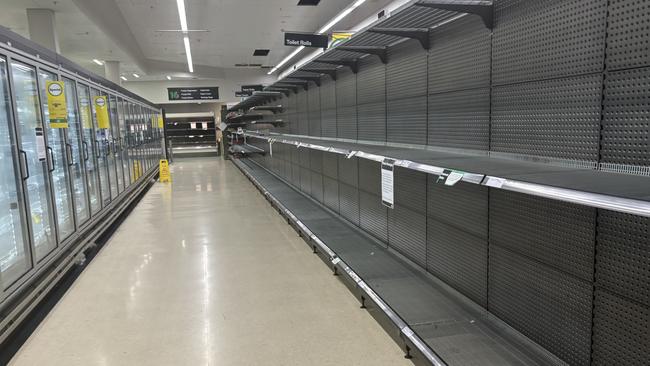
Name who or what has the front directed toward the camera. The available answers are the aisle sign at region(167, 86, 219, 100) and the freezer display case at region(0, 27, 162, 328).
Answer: the aisle sign

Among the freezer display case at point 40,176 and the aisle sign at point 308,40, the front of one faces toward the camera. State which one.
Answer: the aisle sign

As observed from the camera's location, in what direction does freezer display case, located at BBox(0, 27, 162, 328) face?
facing to the right of the viewer

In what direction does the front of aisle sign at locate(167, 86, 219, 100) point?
toward the camera

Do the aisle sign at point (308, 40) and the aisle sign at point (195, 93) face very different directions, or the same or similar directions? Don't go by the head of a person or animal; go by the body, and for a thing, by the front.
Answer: same or similar directions

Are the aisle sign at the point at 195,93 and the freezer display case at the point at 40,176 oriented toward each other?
no

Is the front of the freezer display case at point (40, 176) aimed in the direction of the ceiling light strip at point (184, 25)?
no

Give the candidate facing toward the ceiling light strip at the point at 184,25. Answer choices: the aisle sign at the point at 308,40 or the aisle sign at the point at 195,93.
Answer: the aisle sign at the point at 195,93

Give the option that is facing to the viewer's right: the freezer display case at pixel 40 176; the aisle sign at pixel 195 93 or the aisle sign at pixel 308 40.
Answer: the freezer display case

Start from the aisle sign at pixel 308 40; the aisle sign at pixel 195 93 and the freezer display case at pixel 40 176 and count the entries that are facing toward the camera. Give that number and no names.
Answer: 2

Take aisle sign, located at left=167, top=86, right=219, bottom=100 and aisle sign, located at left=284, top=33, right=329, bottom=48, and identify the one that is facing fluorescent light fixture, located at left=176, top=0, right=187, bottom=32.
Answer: aisle sign, located at left=167, top=86, right=219, bottom=100

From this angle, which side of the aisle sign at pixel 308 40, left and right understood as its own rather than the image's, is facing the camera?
front

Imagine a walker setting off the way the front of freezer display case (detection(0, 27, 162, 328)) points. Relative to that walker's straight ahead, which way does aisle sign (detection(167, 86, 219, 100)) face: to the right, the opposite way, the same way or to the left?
to the right

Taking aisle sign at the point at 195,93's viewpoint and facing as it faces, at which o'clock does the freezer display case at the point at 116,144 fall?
The freezer display case is roughly at 12 o'clock from the aisle sign.

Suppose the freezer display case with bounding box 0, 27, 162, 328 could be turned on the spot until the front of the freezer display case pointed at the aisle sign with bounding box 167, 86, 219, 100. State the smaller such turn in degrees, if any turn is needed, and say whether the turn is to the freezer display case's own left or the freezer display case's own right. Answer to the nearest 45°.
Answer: approximately 90° to the freezer display case's own left

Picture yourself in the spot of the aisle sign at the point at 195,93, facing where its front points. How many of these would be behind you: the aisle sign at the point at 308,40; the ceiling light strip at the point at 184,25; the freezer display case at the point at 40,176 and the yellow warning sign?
0

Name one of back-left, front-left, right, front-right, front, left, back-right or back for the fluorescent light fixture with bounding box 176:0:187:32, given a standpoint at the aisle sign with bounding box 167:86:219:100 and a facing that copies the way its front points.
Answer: front

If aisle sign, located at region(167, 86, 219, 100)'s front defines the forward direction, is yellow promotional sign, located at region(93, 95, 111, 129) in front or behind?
in front
